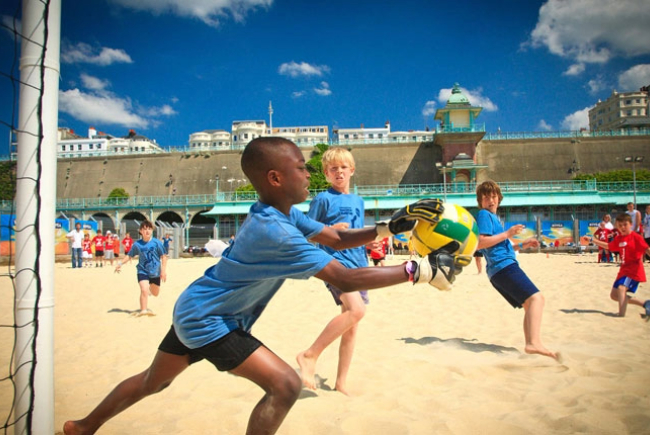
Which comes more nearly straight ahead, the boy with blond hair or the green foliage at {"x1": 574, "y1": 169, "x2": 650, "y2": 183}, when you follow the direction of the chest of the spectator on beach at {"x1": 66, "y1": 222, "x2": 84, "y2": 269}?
the boy with blond hair

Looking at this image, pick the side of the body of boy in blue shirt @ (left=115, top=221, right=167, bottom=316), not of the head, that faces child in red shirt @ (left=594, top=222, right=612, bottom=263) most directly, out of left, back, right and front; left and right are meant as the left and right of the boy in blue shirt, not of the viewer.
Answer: left

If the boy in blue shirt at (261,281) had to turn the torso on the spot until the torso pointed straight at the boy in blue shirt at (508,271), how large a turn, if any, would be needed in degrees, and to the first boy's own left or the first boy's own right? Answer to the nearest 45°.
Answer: approximately 45° to the first boy's own left

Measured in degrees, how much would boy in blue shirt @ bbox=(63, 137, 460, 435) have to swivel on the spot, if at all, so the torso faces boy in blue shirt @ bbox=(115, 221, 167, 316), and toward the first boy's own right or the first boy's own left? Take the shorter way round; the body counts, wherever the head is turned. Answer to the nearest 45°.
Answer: approximately 90° to the first boy's own left

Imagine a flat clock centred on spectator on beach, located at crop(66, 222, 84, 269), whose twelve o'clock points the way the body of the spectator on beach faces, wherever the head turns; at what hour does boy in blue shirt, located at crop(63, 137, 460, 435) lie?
The boy in blue shirt is roughly at 12 o'clock from the spectator on beach.

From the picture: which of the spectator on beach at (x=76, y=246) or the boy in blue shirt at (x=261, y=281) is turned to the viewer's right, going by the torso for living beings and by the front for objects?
the boy in blue shirt

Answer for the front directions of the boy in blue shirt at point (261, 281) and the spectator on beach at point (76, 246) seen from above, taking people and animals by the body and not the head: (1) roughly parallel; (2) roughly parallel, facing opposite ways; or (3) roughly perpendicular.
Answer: roughly perpendicular

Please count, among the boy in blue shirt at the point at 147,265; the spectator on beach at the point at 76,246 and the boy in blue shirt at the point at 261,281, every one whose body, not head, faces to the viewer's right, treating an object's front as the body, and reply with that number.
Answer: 1

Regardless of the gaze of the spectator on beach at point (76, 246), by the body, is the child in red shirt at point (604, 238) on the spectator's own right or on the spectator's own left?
on the spectator's own left

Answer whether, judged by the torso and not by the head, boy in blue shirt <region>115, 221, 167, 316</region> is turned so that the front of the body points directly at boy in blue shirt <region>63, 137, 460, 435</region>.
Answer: yes

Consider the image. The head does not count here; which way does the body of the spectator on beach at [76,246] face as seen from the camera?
toward the camera

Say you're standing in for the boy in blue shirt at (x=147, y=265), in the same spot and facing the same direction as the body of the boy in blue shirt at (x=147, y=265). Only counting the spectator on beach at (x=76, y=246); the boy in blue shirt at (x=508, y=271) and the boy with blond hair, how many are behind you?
1

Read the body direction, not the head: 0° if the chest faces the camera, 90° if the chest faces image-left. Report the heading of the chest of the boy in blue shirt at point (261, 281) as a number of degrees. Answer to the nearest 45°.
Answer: approximately 270°

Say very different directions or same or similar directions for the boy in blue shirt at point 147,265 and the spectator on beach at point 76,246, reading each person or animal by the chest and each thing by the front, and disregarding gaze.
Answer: same or similar directions

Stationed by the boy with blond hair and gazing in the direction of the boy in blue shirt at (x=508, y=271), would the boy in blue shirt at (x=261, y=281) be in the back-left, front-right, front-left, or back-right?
back-right

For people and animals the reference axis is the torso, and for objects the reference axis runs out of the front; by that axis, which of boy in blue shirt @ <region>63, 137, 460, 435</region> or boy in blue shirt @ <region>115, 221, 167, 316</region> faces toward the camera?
boy in blue shirt @ <region>115, 221, 167, 316</region>
